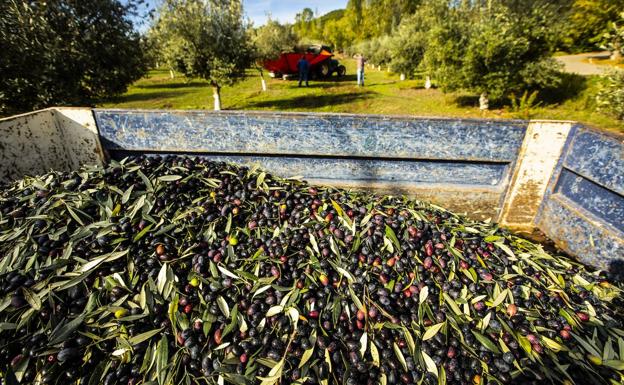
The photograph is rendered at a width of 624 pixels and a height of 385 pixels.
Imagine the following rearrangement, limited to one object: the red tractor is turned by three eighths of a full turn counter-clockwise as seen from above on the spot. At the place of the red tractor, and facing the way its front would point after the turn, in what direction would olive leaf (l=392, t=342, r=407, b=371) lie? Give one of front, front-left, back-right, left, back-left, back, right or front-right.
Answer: back-left

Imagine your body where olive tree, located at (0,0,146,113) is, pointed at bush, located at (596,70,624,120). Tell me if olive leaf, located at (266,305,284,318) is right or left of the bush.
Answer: right

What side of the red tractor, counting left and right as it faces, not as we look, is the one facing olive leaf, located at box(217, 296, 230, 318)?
right

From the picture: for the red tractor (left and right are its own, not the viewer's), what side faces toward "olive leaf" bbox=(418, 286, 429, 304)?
right

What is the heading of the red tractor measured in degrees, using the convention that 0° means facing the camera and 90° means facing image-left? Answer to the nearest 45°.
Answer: approximately 270°

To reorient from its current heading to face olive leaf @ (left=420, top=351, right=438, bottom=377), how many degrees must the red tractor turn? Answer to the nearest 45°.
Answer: approximately 90° to its right

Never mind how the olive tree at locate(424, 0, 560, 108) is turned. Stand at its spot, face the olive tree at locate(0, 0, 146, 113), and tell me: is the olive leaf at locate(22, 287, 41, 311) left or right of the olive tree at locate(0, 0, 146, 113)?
left

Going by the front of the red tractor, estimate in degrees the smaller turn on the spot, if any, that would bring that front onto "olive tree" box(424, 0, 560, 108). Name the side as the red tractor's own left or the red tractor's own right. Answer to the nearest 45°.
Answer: approximately 45° to the red tractor's own right

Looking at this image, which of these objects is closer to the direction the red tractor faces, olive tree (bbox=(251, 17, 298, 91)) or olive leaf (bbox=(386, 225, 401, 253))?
the olive leaf

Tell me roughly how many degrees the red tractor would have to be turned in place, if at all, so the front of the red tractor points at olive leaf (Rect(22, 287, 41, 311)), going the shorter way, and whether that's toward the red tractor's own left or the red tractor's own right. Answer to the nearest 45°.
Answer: approximately 90° to the red tractor's own right

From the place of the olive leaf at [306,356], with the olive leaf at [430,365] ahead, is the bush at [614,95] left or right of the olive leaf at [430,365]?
left

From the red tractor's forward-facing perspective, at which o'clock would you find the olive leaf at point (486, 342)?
The olive leaf is roughly at 3 o'clock from the red tractor.
